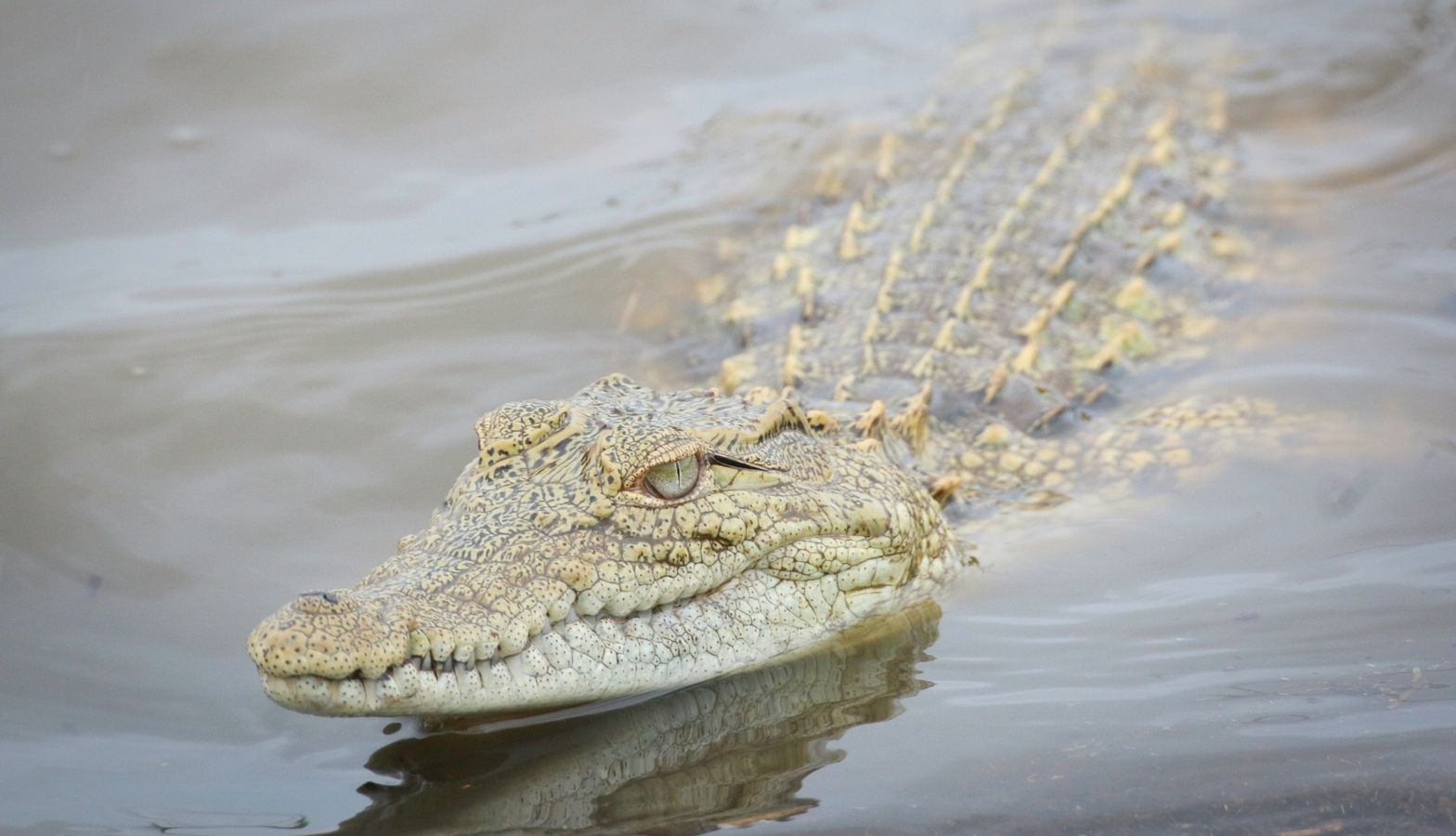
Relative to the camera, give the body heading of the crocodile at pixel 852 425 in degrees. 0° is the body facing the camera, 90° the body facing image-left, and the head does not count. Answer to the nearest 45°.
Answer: approximately 45°
